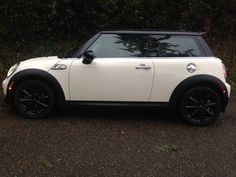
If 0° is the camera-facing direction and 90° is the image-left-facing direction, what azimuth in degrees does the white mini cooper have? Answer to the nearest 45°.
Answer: approximately 90°
